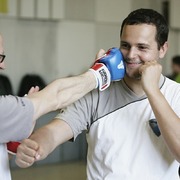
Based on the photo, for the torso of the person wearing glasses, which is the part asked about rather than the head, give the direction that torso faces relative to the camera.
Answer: to the viewer's right
